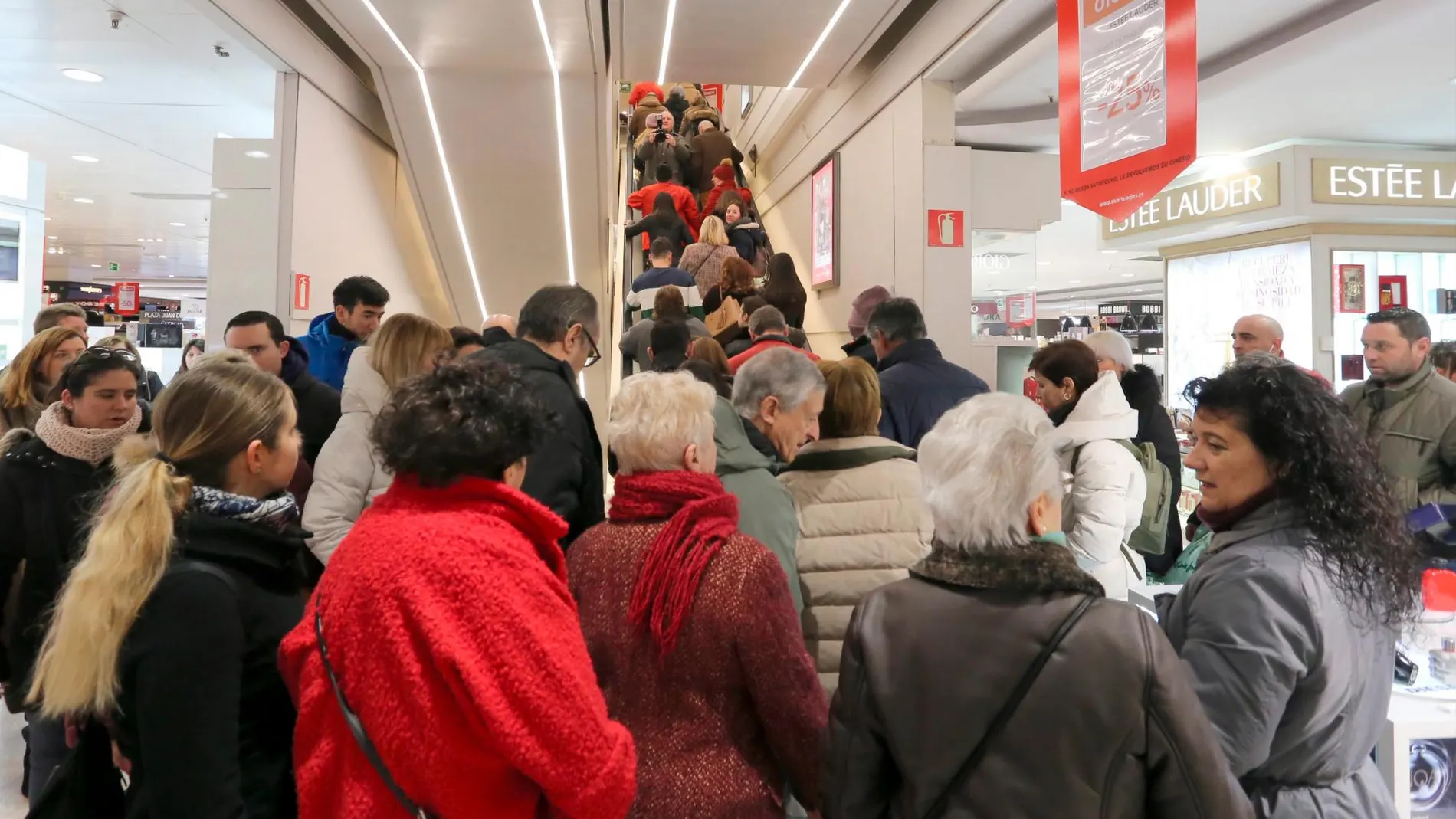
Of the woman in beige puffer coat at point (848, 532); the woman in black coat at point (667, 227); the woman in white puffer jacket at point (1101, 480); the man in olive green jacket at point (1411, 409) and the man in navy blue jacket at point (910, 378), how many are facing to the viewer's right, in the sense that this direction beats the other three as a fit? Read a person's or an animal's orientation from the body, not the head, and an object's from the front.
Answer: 0

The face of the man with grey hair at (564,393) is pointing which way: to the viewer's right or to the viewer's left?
to the viewer's right

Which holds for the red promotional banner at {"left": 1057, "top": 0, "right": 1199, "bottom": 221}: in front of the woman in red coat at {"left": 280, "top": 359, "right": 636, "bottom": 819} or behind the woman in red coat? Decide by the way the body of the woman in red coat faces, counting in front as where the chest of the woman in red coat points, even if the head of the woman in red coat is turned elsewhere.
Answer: in front

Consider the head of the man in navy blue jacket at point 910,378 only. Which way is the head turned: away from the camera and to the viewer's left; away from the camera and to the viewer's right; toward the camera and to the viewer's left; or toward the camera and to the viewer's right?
away from the camera and to the viewer's left

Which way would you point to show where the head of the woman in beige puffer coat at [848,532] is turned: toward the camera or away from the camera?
away from the camera

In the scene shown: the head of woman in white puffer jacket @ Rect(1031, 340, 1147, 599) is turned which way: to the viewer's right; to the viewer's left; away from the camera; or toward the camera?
to the viewer's left

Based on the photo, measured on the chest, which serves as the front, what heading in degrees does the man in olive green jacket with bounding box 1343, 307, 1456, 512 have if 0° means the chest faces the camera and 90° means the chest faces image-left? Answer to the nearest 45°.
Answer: approximately 45°

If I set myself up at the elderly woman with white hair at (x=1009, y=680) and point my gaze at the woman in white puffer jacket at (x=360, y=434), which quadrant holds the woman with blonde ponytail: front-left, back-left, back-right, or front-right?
front-left

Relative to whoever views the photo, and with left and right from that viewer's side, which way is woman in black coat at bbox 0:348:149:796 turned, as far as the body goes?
facing the viewer and to the right of the viewer

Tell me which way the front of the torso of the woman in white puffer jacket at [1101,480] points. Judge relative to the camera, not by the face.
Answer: to the viewer's left

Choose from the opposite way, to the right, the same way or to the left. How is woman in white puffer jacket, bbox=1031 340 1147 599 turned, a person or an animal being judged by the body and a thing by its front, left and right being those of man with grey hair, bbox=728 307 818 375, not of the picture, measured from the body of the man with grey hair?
to the left
